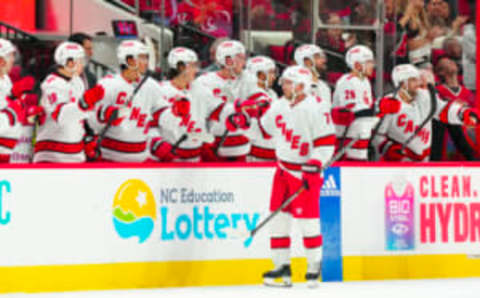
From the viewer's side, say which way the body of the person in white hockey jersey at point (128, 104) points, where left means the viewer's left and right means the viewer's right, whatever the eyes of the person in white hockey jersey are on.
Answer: facing the viewer and to the right of the viewer

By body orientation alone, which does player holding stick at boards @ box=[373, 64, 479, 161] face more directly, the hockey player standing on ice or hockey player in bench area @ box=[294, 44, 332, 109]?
the hockey player standing on ice

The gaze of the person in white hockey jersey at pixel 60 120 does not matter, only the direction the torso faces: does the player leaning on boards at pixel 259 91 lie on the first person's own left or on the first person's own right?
on the first person's own left

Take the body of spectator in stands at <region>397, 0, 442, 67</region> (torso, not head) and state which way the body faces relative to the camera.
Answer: toward the camera

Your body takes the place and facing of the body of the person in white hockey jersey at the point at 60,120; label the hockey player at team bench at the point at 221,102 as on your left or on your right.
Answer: on your left

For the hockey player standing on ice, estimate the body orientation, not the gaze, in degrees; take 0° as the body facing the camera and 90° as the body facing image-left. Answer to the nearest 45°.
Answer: approximately 45°

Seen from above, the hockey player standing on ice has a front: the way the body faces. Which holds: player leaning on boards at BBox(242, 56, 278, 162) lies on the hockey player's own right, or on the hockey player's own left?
on the hockey player's own right

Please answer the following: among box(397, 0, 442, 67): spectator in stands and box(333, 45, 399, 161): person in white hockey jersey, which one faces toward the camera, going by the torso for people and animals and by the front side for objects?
the spectator in stands

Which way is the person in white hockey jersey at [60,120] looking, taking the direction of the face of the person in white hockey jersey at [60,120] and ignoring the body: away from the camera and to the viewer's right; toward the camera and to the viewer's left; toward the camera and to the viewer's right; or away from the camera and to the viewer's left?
toward the camera and to the viewer's right
